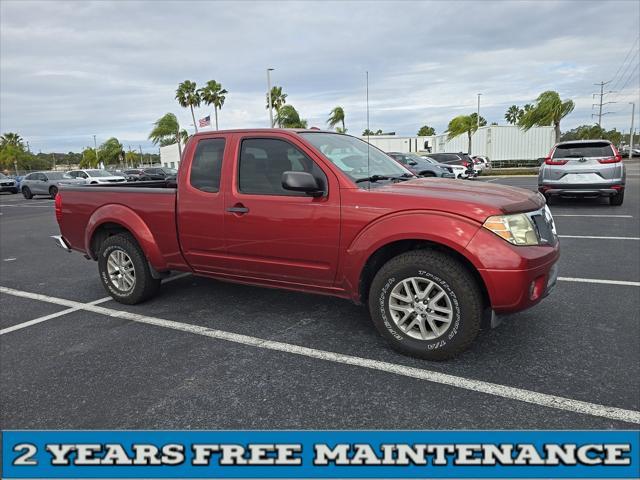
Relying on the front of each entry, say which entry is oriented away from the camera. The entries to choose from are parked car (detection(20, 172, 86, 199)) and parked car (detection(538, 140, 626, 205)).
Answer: parked car (detection(538, 140, 626, 205))

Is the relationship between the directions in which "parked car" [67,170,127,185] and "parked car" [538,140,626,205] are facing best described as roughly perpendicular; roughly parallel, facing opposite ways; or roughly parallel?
roughly perpendicular

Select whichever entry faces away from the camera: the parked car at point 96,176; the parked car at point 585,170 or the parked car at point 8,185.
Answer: the parked car at point 585,170

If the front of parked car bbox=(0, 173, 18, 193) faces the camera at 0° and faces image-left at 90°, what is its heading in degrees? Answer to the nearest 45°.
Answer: approximately 315°

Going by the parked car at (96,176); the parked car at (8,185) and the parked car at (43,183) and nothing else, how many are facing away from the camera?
0

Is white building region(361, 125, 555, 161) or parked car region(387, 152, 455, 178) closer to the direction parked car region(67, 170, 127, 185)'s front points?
the parked car

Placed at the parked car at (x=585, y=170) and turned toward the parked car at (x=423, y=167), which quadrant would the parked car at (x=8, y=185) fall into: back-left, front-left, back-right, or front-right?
front-left

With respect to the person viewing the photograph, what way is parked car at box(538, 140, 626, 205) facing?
facing away from the viewer
